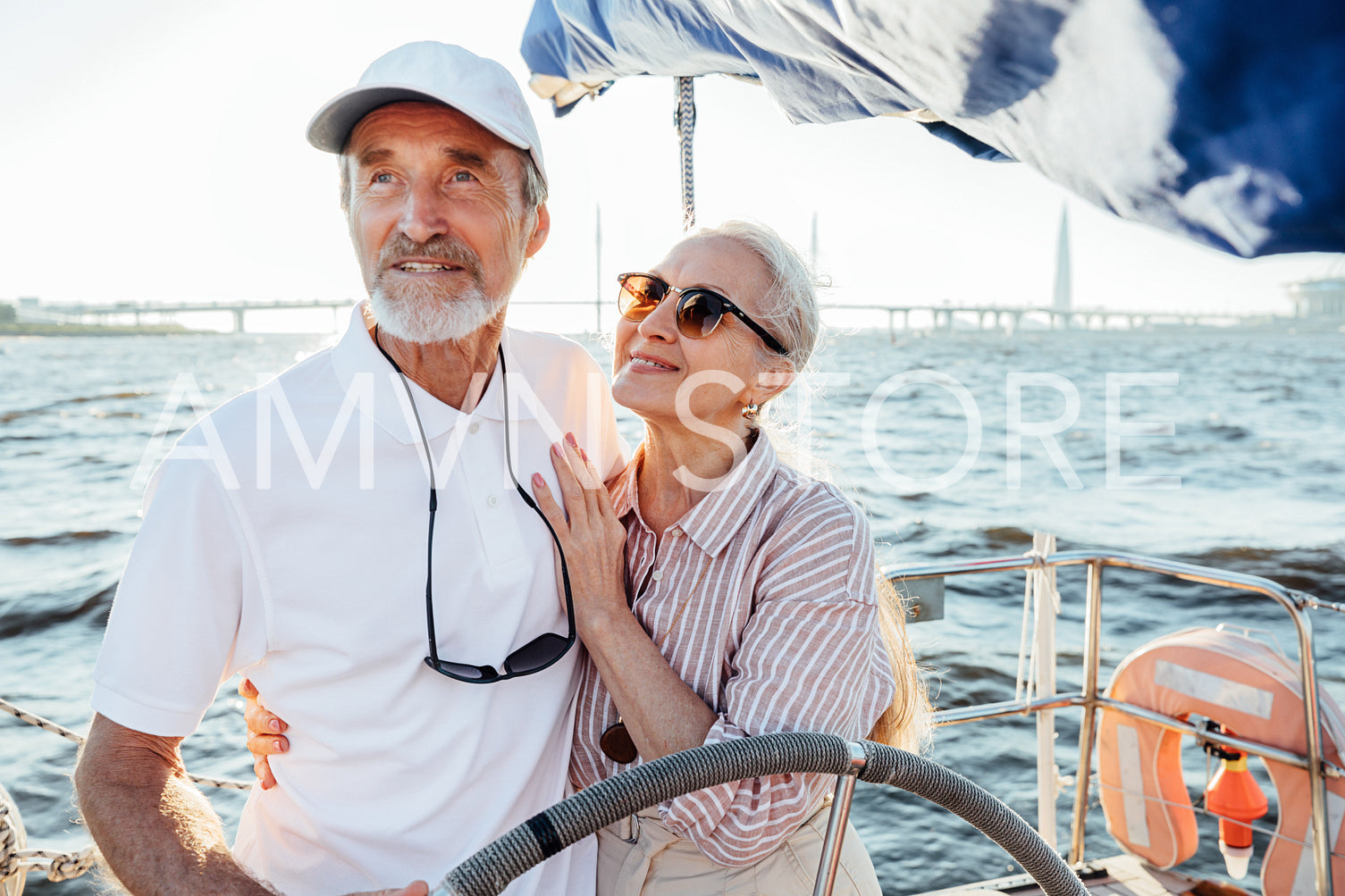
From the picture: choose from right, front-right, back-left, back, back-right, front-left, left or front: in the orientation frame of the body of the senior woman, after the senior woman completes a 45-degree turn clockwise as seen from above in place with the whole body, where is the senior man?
front

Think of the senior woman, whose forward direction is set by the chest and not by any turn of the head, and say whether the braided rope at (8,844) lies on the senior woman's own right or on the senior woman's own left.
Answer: on the senior woman's own right

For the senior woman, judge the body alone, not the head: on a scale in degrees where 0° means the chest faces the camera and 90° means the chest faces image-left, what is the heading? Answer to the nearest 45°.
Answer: approximately 45°

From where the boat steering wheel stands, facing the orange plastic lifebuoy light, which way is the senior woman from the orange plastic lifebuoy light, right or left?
left

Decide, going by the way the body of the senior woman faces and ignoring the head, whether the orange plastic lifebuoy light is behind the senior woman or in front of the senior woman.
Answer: behind

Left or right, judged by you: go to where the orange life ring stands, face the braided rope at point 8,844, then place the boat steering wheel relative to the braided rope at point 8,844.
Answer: left

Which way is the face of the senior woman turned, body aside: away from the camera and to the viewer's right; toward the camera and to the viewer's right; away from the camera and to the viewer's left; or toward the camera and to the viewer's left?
toward the camera and to the viewer's left

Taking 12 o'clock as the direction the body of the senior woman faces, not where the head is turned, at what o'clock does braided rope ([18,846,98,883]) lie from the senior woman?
The braided rope is roughly at 2 o'clock from the senior woman.

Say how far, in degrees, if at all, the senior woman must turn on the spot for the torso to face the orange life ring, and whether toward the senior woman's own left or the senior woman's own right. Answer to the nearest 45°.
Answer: approximately 180°

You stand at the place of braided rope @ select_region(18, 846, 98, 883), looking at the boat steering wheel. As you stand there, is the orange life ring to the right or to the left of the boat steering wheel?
left
